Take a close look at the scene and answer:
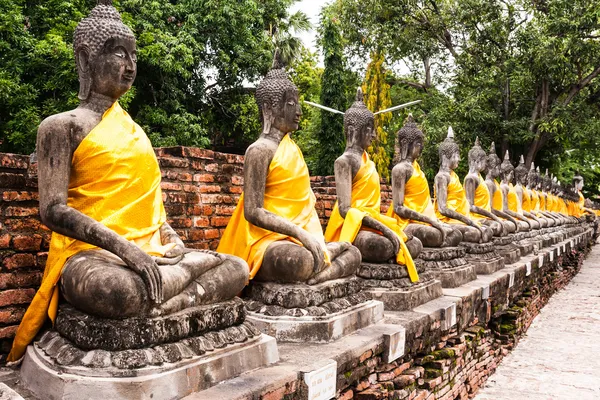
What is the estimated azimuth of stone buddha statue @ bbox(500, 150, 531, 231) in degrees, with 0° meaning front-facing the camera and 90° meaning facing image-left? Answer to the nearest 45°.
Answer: approximately 270°

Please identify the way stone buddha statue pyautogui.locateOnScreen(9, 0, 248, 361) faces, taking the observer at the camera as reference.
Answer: facing the viewer and to the right of the viewer

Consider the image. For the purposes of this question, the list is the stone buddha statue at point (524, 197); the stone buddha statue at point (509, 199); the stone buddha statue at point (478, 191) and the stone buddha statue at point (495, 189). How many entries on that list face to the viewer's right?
4

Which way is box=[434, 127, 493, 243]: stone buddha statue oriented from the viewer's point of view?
to the viewer's right

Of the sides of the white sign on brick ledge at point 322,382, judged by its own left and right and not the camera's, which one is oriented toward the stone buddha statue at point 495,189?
left

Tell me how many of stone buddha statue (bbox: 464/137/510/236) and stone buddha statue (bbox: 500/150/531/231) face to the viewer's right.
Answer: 2

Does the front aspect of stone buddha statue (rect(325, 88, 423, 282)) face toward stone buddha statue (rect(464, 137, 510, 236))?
no

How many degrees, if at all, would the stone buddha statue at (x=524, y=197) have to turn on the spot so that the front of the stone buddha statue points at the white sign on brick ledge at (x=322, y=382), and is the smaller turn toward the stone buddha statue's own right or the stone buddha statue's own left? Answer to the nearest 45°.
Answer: approximately 90° to the stone buddha statue's own right

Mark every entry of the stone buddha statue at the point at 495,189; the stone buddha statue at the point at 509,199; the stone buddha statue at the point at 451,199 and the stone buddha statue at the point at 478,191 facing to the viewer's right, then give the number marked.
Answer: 4

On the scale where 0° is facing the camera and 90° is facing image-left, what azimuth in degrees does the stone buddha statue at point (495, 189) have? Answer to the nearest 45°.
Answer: approximately 270°

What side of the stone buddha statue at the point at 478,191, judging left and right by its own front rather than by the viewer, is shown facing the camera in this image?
right

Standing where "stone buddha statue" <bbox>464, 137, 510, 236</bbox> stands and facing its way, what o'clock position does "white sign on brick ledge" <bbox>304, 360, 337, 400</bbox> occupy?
The white sign on brick ledge is roughly at 3 o'clock from the stone buddha statue.

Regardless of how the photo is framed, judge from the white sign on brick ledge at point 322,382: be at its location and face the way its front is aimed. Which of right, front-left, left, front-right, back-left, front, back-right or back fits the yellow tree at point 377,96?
back-left

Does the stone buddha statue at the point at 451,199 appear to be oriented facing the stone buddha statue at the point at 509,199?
no

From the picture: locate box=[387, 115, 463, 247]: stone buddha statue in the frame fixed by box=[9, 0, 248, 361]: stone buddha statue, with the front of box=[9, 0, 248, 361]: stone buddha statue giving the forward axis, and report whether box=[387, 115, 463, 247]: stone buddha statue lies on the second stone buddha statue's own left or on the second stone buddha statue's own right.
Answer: on the second stone buddha statue's own left

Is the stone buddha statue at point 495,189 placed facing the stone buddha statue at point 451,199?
no

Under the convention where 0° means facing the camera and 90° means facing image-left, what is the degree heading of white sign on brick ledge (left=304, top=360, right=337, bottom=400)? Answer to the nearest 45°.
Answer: approximately 315°

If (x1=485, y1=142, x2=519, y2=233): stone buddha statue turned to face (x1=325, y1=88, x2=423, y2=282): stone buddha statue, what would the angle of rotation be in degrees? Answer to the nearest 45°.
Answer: approximately 90° to its right

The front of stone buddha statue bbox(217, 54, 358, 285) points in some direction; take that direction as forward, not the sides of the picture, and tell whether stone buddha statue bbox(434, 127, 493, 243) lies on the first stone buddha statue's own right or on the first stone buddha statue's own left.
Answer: on the first stone buddha statue's own left
